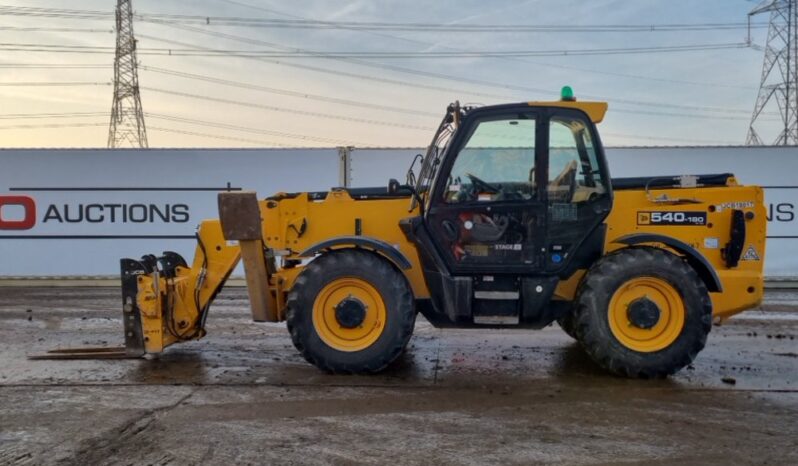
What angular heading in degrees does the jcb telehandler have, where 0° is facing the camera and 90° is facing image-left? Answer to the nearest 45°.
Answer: approximately 90°

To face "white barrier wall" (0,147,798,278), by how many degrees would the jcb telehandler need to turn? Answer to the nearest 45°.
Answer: approximately 45° to its right
